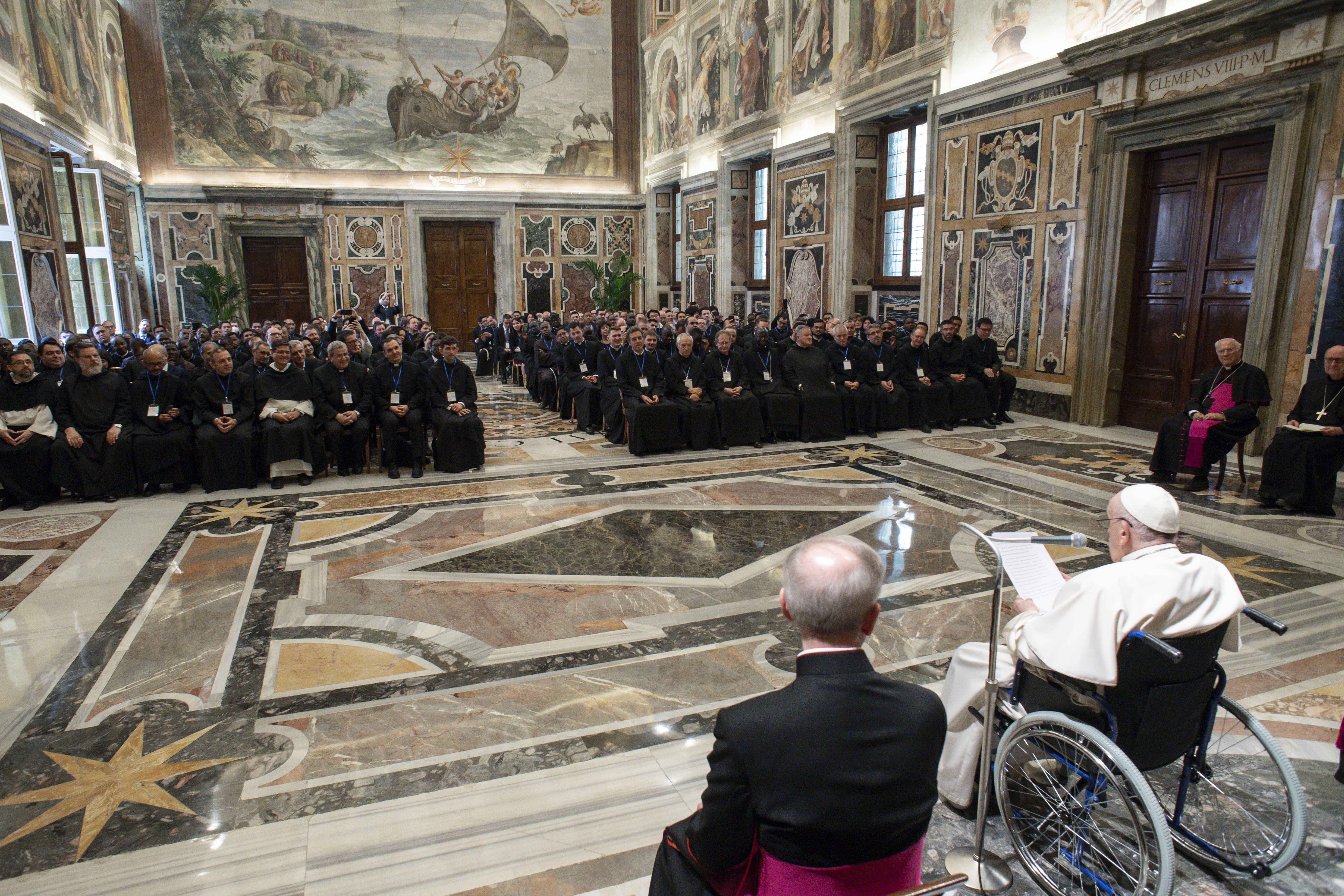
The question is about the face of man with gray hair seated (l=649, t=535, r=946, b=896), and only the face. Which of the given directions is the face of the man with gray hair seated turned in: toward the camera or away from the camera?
away from the camera

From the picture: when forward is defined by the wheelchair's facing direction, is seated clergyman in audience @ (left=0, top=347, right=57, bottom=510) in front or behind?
in front

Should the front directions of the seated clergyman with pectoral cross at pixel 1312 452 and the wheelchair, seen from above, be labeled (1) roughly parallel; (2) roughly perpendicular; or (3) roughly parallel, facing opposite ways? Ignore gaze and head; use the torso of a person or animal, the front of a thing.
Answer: roughly perpendicular

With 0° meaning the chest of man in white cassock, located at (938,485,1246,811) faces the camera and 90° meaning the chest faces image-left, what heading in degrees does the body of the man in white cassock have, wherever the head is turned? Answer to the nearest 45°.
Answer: approximately 135°

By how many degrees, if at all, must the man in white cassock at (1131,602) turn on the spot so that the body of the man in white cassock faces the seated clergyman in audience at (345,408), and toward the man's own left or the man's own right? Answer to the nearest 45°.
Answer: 0° — they already face them

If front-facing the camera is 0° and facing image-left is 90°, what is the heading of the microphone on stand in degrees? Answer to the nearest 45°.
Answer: approximately 270°

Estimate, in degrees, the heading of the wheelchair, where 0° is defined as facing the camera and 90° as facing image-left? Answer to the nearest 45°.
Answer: approximately 135°

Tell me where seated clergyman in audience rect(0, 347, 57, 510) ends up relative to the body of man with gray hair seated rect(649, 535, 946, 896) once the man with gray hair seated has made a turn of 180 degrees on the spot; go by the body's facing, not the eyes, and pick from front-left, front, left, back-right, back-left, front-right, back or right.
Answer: back-right

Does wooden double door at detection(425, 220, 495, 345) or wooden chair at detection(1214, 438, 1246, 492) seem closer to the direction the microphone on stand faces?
the wooden chair

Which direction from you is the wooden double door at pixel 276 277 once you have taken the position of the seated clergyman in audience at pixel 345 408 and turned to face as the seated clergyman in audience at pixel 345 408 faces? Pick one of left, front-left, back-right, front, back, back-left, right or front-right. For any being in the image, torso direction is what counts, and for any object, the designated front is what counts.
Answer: back

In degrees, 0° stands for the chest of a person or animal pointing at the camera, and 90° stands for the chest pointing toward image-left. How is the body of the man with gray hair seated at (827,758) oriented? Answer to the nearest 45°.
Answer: approximately 180°

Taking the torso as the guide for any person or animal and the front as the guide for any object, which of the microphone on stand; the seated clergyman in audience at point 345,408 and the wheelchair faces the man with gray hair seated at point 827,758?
the seated clergyman in audience

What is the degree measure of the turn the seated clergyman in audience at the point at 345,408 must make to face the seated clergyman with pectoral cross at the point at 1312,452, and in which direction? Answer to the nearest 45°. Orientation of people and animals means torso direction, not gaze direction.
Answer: approximately 45° to their left

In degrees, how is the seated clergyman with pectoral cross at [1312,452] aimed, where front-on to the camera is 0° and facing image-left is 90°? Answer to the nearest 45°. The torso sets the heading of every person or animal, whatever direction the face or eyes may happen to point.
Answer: approximately 45°

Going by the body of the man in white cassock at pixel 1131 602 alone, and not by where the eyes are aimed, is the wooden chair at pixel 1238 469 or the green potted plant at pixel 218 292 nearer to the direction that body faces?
the green potted plant
